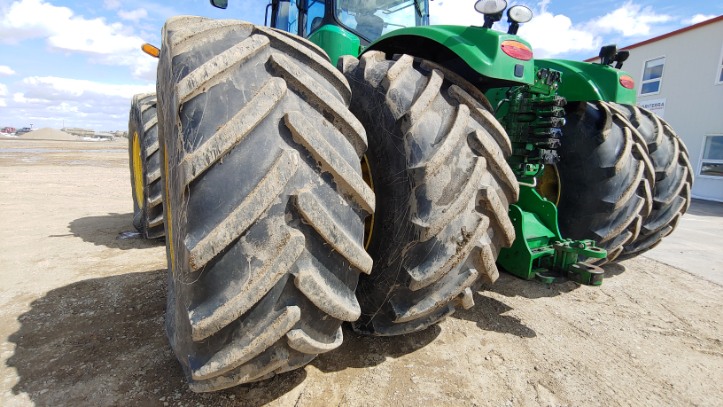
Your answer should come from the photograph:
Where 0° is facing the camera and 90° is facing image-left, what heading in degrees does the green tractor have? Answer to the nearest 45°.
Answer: approximately 135°

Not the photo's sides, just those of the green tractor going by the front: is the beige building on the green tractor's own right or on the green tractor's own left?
on the green tractor's own right
